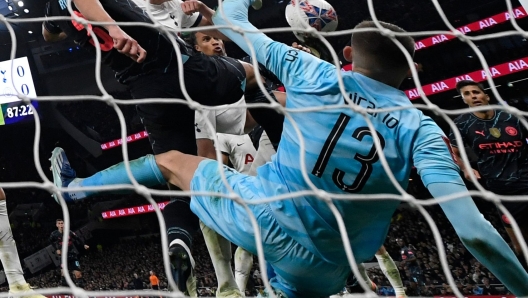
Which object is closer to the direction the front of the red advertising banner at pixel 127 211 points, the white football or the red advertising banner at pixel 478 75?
the white football

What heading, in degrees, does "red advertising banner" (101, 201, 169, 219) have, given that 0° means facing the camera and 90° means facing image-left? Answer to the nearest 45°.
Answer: approximately 0°

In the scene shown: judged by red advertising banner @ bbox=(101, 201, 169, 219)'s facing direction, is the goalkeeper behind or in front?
in front

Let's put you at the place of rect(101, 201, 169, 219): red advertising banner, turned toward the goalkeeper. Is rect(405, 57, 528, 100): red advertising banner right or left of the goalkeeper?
left

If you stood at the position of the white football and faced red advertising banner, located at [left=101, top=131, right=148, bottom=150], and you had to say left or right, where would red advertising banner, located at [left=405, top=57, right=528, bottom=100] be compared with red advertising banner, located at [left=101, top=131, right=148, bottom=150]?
right

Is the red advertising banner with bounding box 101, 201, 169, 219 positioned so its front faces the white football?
yes
